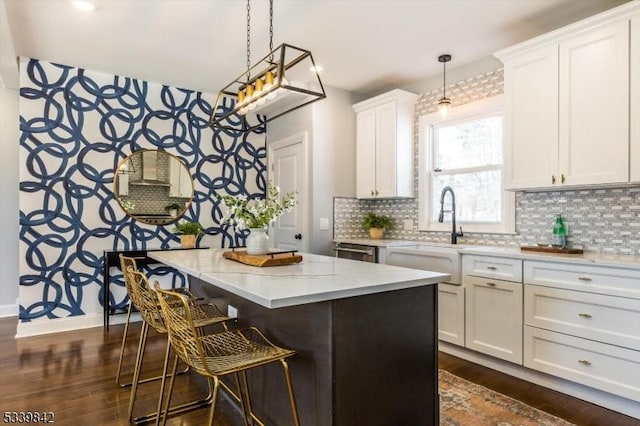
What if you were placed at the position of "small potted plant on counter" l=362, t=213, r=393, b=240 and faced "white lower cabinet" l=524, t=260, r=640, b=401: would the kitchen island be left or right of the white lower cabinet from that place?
right

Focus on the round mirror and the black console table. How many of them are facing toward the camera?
2

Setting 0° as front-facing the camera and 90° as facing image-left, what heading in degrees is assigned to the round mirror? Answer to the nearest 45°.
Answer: approximately 0°

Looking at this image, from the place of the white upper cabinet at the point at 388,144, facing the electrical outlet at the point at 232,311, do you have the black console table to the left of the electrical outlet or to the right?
right

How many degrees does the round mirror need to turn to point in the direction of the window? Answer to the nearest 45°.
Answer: approximately 45° to its left

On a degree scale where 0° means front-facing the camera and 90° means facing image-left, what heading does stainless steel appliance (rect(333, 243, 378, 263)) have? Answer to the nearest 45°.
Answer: approximately 45°

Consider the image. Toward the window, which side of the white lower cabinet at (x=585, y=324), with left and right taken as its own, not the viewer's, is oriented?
right

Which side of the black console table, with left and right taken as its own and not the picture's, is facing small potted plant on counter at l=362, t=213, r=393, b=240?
left

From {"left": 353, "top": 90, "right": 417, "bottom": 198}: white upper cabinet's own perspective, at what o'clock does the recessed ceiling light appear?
The recessed ceiling light is roughly at 12 o'clock from the white upper cabinet.
